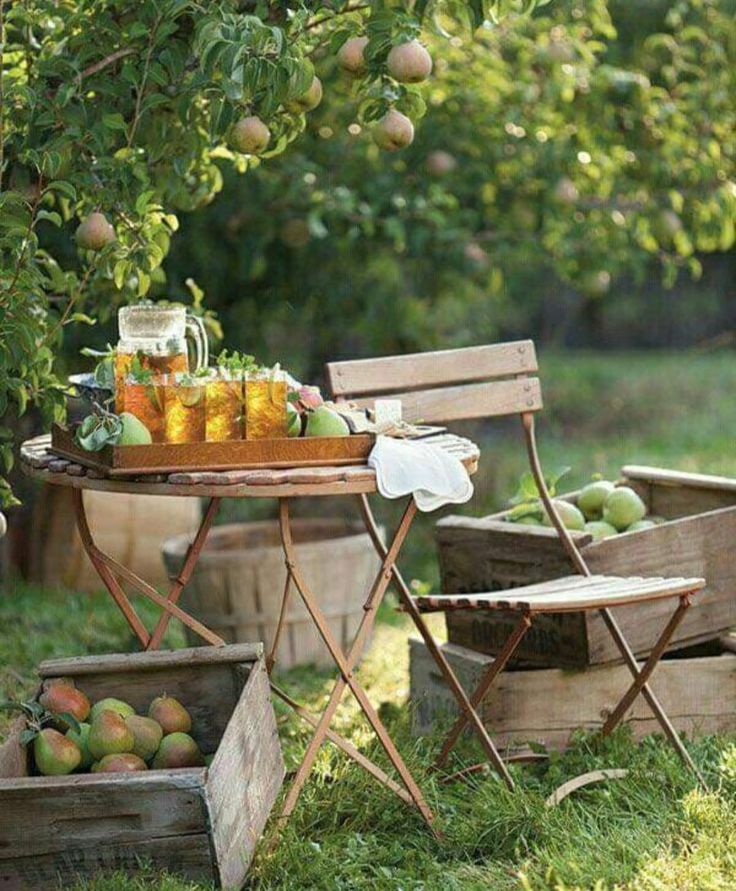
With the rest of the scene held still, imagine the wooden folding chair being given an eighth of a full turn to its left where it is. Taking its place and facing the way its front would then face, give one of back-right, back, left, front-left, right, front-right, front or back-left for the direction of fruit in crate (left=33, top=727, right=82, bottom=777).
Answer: back-right

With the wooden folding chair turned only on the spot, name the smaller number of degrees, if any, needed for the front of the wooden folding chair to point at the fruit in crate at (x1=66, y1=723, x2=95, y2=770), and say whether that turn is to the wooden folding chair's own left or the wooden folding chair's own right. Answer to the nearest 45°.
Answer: approximately 90° to the wooden folding chair's own right

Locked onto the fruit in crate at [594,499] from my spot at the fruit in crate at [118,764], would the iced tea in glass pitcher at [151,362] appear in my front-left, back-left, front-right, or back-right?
front-left

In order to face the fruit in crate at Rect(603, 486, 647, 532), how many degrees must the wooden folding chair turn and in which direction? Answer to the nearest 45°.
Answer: approximately 90° to its left

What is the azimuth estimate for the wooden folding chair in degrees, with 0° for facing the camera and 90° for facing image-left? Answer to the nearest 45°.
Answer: approximately 315°

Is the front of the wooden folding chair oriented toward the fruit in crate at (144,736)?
no

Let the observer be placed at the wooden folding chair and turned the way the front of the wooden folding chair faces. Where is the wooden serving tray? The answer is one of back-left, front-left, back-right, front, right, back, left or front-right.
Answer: right

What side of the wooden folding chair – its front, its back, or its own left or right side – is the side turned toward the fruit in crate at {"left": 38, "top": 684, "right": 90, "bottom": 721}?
right

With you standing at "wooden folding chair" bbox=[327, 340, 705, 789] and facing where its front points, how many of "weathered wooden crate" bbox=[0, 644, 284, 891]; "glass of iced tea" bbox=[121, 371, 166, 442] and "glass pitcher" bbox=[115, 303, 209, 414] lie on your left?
0

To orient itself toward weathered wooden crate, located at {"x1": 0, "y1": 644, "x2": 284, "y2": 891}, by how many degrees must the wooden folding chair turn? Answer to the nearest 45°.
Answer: approximately 90° to its right

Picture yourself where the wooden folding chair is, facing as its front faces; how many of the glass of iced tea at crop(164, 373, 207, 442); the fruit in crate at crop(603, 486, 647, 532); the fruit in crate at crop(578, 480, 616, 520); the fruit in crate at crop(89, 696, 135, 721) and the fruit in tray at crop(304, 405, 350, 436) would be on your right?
3

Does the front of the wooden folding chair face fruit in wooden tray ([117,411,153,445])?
no
